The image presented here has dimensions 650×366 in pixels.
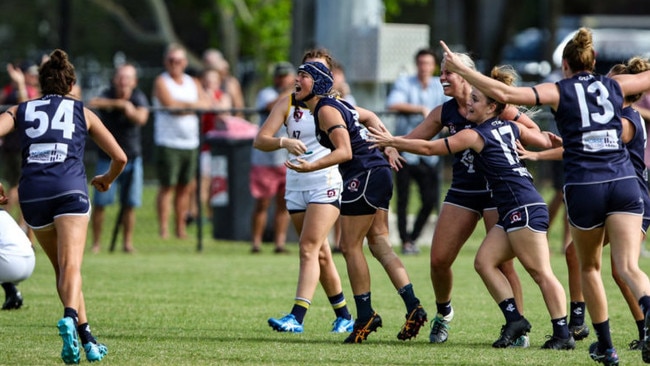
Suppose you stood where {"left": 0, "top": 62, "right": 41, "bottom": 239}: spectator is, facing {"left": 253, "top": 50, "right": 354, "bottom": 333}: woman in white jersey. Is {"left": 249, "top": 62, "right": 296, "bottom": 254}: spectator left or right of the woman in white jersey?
left

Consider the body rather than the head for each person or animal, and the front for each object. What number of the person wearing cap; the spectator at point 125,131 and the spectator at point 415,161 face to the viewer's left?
1

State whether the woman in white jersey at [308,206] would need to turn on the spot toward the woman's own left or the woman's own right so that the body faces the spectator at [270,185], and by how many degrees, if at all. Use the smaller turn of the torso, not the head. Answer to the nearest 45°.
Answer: approximately 135° to the woman's own right

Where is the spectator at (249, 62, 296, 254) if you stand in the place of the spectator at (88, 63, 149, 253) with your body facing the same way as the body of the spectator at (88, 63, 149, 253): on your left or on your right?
on your left

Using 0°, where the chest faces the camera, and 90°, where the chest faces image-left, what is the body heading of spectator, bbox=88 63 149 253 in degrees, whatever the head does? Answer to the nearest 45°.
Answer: approximately 0°

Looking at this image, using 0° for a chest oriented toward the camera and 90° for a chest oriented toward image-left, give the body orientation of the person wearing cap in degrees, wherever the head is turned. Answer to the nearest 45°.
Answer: approximately 90°

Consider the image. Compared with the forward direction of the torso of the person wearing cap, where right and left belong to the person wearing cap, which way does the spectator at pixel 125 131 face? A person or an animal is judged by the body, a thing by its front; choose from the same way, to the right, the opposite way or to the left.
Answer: to the left
